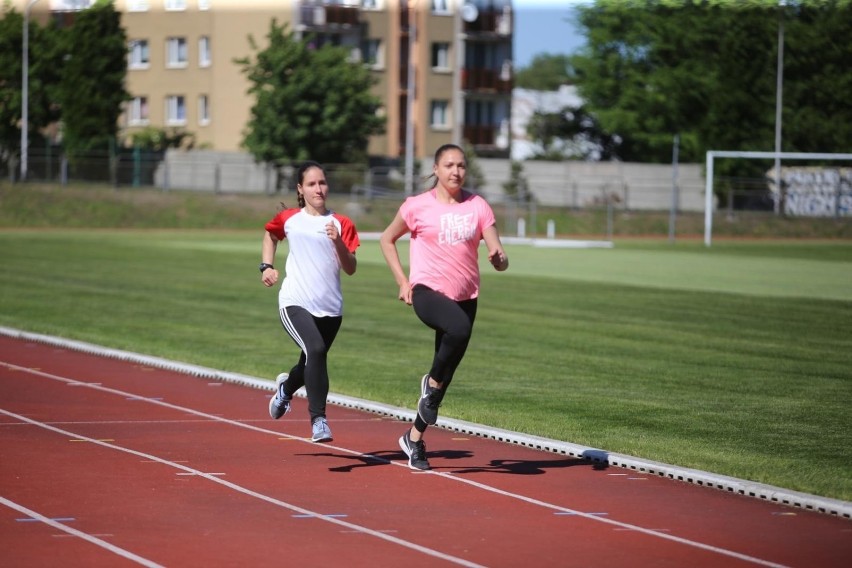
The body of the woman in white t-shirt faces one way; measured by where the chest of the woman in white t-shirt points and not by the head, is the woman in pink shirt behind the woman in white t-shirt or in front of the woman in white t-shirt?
in front

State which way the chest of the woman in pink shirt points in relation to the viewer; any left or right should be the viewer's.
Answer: facing the viewer and to the right of the viewer

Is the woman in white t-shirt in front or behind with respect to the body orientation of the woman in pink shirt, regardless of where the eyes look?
behind

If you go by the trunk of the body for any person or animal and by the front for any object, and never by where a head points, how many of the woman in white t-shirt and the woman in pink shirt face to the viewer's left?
0
